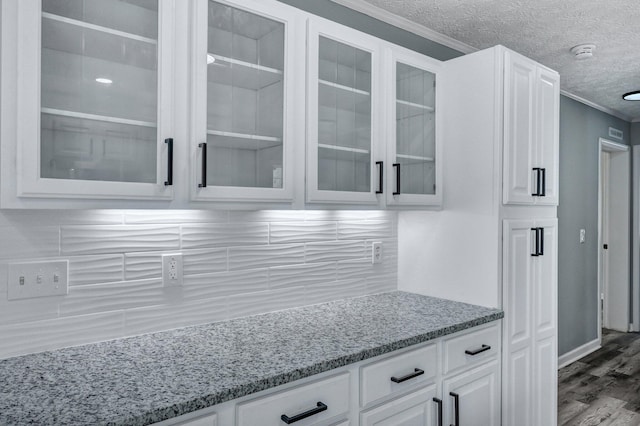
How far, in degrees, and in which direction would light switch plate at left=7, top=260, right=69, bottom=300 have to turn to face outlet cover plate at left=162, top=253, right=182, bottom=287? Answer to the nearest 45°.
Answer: approximately 90° to its left

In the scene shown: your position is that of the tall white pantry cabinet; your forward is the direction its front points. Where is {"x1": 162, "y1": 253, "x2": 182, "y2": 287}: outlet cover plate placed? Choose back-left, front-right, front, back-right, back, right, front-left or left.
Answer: right

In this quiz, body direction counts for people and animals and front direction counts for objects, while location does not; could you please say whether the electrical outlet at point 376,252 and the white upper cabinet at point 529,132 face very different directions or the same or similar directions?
same or similar directions

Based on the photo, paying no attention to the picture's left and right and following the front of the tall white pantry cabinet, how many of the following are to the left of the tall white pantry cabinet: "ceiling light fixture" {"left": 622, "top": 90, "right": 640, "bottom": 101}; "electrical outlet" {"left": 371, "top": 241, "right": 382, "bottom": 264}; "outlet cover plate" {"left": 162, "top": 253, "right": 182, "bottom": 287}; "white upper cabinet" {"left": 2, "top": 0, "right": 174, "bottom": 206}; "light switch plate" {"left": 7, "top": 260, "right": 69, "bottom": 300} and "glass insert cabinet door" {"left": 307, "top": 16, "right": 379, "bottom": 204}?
1

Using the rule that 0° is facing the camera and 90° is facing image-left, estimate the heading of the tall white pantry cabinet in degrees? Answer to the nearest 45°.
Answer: approximately 315°

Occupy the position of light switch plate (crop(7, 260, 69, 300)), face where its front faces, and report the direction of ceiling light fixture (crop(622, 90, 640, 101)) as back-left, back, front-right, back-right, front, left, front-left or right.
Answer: left

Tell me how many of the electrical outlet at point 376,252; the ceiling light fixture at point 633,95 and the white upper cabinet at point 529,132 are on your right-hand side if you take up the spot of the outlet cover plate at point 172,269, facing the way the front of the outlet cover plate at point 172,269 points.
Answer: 0

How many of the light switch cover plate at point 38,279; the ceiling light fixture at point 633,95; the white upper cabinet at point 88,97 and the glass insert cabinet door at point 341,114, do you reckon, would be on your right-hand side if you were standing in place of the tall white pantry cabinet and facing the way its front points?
3

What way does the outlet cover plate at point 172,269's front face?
toward the camera

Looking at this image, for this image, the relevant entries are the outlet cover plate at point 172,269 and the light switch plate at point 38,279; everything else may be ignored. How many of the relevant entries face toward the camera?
2

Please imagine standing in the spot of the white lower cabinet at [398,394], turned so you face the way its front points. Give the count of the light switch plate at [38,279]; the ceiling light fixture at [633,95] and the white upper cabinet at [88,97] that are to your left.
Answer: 1

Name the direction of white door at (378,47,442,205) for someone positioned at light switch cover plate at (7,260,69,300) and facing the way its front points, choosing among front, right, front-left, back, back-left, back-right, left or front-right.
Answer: left

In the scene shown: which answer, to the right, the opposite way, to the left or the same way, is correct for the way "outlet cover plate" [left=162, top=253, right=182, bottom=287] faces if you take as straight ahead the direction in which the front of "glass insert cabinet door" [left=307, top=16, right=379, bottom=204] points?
the same way

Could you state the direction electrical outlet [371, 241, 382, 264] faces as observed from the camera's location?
facing the viewer and to the right of the viewer

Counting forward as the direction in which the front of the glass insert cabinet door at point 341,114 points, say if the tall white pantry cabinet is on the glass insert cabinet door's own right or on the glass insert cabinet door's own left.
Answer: on the glass insert cabinet door's own left

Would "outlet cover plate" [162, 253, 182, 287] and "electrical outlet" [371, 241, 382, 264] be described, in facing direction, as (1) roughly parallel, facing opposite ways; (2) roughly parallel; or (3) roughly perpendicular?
roughly parallel

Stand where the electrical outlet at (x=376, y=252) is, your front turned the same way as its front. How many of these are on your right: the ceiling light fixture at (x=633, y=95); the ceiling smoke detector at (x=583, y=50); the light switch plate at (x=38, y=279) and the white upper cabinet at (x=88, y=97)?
2

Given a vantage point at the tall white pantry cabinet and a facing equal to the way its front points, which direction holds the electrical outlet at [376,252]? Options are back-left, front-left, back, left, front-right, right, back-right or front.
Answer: back-right

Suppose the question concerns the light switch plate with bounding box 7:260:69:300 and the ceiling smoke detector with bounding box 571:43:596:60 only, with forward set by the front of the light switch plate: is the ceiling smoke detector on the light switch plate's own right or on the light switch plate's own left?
on the light switch plate's own left

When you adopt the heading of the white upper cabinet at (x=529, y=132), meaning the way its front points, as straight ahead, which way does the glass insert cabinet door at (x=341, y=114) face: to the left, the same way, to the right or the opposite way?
the same way
